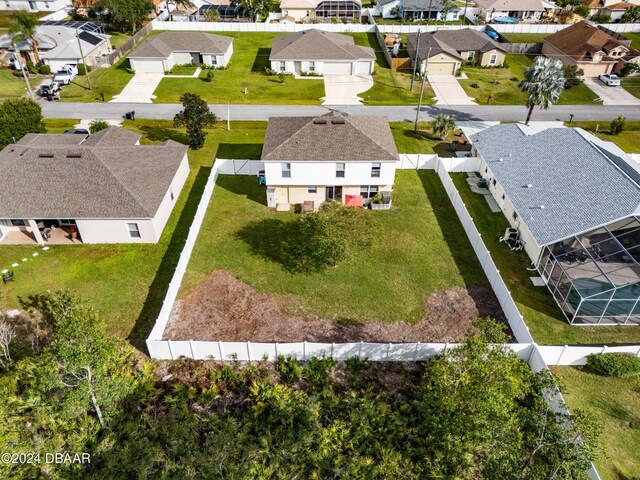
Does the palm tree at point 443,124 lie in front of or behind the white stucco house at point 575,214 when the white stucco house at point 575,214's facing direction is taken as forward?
in front

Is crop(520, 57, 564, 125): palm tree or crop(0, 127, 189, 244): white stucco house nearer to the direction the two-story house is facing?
the palm tree

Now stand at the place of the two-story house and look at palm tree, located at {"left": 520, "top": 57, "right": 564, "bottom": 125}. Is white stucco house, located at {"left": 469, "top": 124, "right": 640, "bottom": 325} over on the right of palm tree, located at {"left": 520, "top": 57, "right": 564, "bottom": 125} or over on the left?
right

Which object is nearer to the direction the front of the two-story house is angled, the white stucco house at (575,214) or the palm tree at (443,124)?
the palm tree

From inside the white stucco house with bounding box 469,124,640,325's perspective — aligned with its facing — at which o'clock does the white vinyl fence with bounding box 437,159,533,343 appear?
The white vinyl fence is roughly at 9 o'clock from the white stucco house.

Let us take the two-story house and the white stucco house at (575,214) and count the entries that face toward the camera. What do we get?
0

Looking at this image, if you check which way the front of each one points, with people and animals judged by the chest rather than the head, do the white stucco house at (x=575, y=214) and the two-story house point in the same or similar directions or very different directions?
same or similar directions

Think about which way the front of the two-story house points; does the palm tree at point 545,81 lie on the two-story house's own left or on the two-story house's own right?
on the two-story house's own right

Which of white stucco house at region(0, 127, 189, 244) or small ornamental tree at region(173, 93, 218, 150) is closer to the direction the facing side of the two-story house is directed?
the small ornamental tree

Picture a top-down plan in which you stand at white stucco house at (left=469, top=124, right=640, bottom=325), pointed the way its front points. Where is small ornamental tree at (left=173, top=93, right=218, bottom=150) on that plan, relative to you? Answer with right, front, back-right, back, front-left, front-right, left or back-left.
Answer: front-left

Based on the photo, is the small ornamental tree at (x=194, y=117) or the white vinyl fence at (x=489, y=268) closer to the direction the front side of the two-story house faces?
the small ornamental tree

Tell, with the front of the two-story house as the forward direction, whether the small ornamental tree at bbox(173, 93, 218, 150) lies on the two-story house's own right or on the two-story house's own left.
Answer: on the two-story house's own left

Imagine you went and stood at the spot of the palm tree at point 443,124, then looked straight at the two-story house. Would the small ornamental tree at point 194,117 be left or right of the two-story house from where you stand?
right

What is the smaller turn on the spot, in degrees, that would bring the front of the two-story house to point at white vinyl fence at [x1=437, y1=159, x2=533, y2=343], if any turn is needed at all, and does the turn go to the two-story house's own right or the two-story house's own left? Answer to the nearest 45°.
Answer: approximately 135° to the two-story house's own right

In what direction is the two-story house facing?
away from the camera

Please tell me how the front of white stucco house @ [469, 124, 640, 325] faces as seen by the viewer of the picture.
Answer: facing away from the viewer and to the left of the viewer
